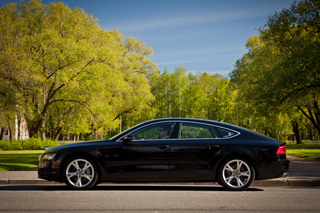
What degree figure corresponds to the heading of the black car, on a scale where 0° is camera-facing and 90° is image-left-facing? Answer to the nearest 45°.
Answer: approximately 90°

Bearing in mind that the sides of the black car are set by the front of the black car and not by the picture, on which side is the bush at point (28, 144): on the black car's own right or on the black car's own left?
on the black car's own right

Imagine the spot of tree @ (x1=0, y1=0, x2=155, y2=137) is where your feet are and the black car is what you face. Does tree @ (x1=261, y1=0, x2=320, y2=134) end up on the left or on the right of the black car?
left

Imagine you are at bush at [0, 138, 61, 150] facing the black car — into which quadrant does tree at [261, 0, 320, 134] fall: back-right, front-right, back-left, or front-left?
front-left

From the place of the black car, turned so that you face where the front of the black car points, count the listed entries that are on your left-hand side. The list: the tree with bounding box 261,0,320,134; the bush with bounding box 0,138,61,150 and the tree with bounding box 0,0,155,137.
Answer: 0

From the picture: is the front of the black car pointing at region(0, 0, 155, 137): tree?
no

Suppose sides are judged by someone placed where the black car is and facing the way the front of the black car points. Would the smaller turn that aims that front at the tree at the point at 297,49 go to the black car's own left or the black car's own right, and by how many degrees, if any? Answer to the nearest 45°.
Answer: approximately 135° to the black car's own right

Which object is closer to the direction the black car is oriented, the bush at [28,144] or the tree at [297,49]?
the bush
